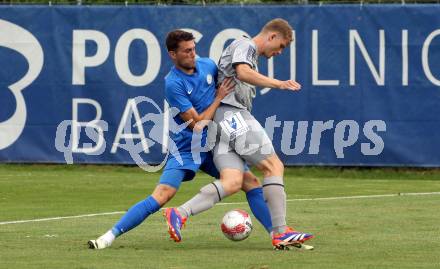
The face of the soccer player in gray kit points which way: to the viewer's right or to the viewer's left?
to the viewer's right

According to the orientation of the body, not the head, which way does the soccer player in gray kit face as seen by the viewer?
to the viewer's right

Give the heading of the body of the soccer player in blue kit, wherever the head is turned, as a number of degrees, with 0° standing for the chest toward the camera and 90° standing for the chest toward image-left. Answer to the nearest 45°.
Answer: approximately 315°
